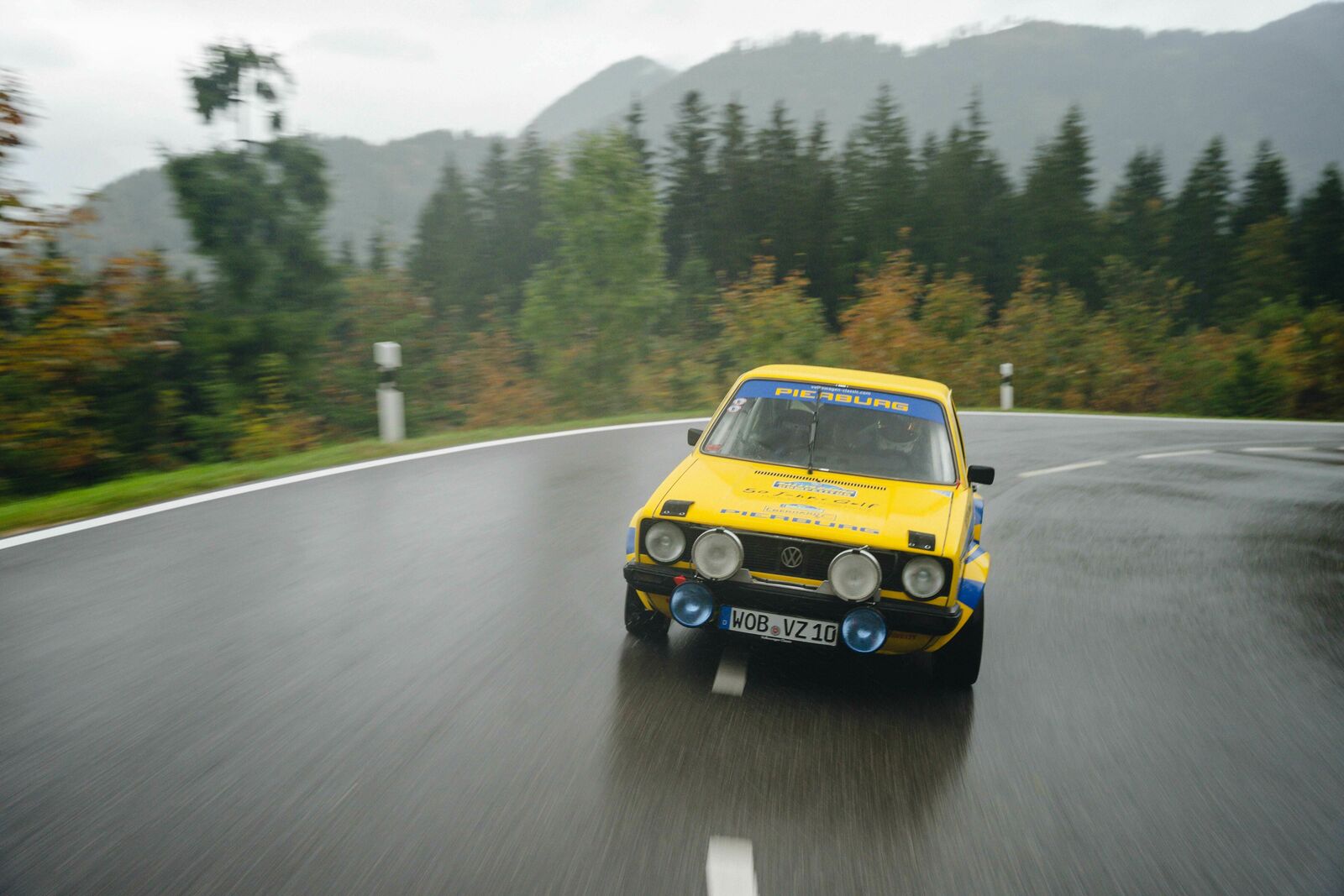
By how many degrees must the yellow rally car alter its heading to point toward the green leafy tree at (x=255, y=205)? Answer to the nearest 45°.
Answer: approximately 135° to its right

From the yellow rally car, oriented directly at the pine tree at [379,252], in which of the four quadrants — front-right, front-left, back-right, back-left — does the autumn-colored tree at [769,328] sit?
front-right

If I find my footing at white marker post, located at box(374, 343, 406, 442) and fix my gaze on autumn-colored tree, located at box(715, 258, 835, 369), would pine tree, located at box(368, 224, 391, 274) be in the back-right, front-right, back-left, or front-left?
front-left

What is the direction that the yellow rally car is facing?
toward the camera

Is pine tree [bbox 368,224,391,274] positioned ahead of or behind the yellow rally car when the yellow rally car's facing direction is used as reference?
behind

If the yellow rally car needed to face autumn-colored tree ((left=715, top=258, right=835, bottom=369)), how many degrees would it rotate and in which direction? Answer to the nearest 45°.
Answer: approximately 180°

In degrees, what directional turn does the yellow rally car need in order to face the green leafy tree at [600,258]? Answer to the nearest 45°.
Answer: approximately 180°

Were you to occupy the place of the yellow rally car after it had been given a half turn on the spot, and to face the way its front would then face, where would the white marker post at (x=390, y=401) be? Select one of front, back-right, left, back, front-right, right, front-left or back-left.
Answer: front-left
